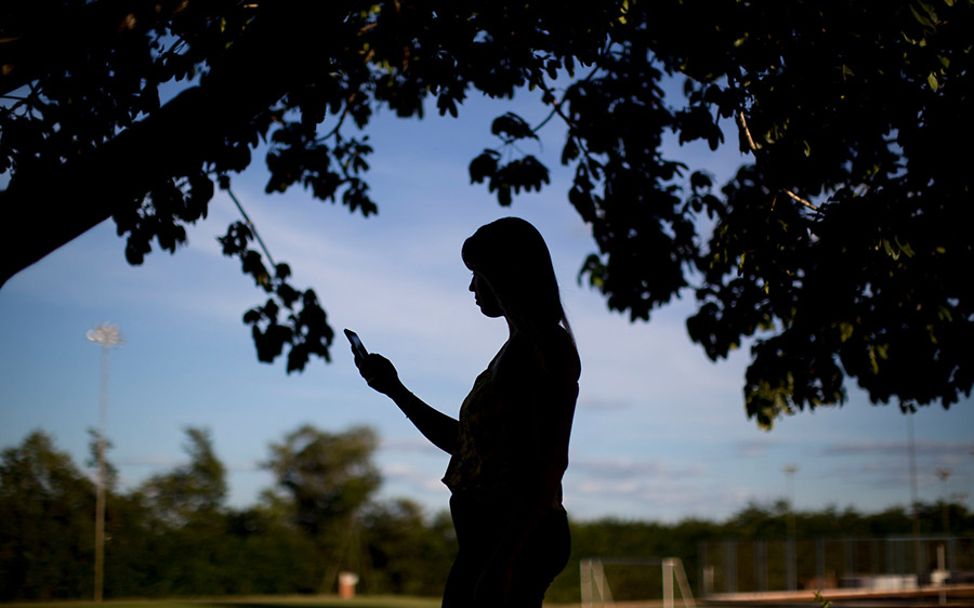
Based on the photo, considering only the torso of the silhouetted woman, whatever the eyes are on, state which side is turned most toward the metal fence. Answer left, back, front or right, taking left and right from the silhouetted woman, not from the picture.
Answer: right

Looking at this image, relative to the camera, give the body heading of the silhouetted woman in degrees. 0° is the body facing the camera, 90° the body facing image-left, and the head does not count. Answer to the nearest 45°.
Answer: approximately 90°

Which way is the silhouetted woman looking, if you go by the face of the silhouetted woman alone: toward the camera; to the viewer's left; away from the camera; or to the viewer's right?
to the viewer's left

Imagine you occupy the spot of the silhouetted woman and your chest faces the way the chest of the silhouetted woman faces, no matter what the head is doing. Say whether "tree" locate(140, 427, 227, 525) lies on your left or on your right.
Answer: on your right

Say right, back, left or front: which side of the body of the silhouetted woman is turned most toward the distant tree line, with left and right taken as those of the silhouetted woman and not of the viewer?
right
